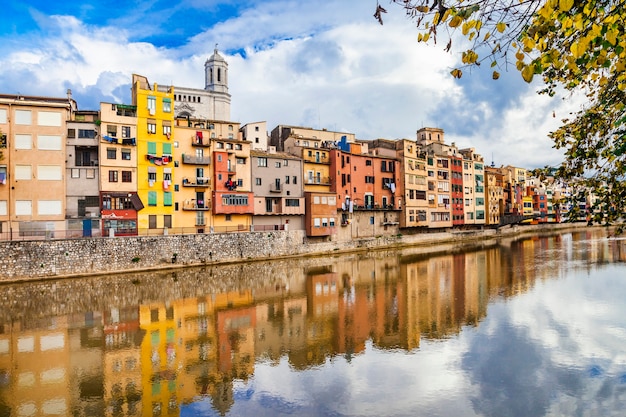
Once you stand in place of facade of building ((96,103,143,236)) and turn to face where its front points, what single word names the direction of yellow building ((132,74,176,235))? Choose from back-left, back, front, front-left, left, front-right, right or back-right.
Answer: left

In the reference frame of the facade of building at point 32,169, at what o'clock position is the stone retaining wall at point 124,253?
The stone retaining wall is roughly at 10 o'clock from the facade of building.

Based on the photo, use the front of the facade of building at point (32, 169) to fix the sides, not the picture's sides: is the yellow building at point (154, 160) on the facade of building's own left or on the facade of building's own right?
on the facade of building's own left

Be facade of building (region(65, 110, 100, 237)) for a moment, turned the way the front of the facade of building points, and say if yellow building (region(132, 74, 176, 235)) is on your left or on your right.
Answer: on your left

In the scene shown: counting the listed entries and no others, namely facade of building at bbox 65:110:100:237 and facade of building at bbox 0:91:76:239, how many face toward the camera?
2

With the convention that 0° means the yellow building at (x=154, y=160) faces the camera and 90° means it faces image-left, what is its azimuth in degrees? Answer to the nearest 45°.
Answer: approximately 0°

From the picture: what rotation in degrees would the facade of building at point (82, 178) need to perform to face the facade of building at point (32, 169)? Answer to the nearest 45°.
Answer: approximately 90° to its right

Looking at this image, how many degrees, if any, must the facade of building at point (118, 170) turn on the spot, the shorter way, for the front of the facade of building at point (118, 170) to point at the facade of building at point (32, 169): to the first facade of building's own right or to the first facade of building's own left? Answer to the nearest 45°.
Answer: approximately 90° to the first facade of building's own right

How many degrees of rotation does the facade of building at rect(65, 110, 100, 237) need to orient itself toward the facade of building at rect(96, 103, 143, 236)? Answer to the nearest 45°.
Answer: approximately 90° to its left
